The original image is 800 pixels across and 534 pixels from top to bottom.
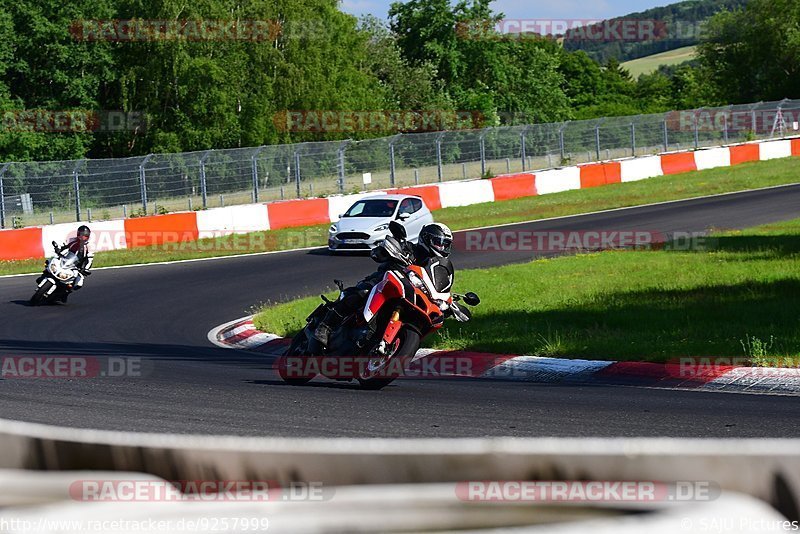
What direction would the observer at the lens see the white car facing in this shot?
facing the viewer and to the left of the viewer

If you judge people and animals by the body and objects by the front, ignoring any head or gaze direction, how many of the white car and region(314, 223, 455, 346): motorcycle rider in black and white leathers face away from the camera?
0

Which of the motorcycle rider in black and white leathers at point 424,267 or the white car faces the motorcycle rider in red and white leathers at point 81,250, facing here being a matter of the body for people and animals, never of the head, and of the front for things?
the white car

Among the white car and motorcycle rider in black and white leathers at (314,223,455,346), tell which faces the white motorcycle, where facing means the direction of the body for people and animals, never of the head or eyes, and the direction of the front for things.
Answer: the white car

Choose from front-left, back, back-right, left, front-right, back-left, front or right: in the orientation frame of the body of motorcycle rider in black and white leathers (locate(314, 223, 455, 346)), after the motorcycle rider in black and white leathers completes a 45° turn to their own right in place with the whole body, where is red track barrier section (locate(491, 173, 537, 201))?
back

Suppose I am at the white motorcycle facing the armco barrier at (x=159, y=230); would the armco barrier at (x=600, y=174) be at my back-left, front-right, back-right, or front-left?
front-right

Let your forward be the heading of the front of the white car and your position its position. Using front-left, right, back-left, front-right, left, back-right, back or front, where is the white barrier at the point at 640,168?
back

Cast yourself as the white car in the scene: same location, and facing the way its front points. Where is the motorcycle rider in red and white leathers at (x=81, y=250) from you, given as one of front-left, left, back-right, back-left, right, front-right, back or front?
front

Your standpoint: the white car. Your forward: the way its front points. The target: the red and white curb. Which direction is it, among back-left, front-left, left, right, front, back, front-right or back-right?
front-left

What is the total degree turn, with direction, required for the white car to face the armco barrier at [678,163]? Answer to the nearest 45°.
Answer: approximately 180°

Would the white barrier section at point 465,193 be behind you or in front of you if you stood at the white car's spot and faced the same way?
behind
